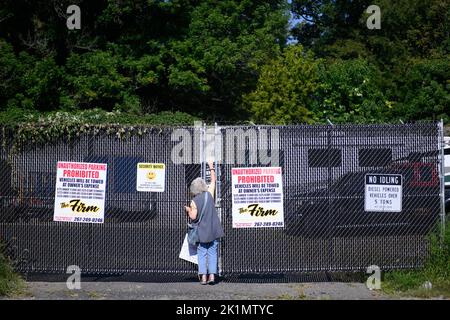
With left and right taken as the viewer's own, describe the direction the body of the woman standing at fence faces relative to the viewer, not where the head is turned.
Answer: facing away from the viewer

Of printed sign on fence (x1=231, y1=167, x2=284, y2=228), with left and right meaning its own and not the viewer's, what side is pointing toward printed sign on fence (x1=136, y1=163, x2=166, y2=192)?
right

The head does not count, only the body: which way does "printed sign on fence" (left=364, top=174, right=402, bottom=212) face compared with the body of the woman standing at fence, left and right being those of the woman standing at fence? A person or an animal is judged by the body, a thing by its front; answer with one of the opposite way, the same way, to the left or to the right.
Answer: the opposite way

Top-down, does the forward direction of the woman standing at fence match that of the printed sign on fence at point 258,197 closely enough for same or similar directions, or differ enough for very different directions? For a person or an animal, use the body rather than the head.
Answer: very different directions

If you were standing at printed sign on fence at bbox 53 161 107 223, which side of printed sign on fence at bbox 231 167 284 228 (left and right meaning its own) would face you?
right

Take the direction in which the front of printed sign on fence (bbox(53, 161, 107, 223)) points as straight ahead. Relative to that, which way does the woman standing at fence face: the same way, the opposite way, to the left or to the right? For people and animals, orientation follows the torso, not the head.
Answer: the opposite way

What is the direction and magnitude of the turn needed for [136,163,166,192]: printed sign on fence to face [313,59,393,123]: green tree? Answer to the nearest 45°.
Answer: approximately 135° to its left

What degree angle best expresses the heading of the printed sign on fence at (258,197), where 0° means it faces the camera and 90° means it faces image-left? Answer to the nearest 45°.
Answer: approximately 0°

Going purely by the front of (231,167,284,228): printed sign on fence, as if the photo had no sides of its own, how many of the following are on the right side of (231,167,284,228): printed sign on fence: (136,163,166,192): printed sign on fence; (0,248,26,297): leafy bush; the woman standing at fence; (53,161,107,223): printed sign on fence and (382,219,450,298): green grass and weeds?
4

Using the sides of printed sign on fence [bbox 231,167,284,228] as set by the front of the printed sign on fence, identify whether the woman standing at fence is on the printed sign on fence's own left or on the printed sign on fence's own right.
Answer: on the printed sign on fence's own right
